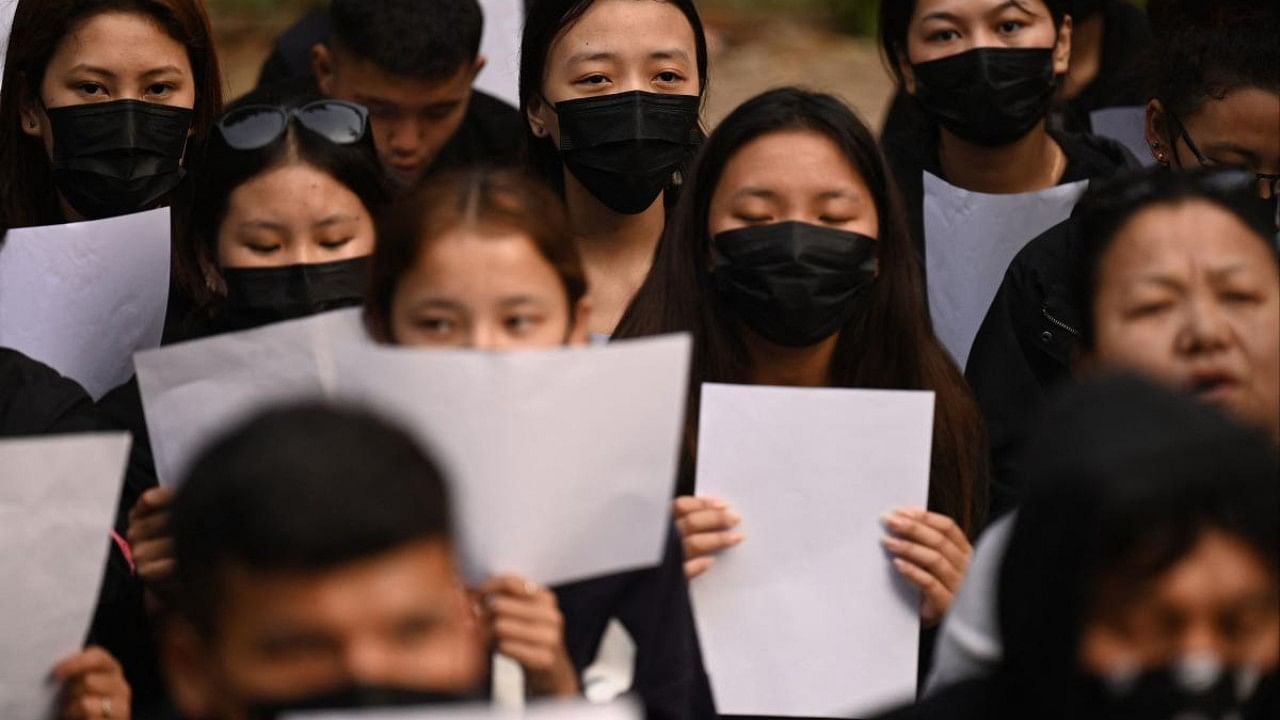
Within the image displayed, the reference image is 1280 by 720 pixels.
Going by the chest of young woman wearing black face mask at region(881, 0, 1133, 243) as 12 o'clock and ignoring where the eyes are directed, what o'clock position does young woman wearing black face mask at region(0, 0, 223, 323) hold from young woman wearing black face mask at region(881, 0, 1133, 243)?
young woman wearing black face mask at region(0, 0, 223, 323) is roughly at 2 o'clock from young woman wearing black face mask at region(881, 0, 1133, 243).

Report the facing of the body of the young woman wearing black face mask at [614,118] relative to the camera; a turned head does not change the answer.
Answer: toward the camera

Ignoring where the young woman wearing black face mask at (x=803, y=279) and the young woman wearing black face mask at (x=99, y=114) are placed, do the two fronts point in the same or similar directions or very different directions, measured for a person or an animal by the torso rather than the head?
same or similar directions

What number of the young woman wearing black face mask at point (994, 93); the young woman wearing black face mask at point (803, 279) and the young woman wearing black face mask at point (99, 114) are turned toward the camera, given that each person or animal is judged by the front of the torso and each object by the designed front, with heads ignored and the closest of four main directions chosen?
3

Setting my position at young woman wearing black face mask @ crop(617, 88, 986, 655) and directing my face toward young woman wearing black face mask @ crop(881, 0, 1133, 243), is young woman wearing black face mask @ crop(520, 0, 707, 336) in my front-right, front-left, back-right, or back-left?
front-left

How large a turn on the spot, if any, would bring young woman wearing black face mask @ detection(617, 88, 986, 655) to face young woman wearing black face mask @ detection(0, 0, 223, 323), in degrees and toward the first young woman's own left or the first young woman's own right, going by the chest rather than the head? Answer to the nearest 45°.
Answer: approximately 90° to the first young woman's own right

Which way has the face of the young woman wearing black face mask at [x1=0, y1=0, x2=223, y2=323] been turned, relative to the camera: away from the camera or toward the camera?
toward the camera

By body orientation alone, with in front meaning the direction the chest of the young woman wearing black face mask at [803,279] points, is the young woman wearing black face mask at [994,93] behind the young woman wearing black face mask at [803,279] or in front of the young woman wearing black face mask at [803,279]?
behind

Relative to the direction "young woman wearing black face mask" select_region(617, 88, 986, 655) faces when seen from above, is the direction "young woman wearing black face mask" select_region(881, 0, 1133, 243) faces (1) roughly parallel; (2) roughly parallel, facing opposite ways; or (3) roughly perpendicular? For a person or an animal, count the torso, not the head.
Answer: roughly parallel

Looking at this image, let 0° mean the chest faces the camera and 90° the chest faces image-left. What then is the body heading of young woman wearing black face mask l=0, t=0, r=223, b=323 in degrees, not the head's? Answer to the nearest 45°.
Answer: approximately 0°
